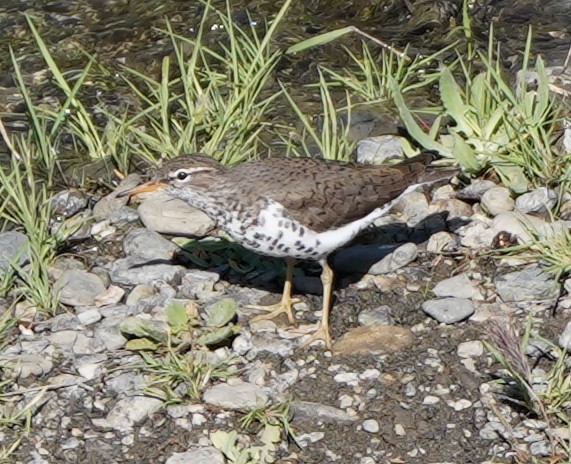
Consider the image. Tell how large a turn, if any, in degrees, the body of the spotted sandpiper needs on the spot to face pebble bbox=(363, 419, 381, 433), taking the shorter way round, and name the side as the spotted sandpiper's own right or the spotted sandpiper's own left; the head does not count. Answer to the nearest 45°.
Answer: approximately 90° to the spotted sandpiper's own left

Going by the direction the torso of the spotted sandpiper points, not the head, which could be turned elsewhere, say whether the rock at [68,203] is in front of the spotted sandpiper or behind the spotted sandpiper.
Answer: in front

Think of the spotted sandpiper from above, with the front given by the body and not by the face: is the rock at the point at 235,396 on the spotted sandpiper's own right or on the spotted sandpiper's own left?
on the spotted sandpiper's own left

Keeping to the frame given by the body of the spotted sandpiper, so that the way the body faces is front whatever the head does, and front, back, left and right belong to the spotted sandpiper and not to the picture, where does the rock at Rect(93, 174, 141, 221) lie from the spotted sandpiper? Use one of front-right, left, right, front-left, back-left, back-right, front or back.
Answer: front-right

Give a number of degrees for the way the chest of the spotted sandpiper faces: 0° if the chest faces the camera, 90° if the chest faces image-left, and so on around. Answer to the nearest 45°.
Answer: approximately 90°

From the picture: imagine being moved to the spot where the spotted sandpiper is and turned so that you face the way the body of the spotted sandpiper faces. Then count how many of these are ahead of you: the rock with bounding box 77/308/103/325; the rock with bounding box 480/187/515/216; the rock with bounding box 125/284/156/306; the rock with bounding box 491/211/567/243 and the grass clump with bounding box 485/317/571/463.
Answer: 2

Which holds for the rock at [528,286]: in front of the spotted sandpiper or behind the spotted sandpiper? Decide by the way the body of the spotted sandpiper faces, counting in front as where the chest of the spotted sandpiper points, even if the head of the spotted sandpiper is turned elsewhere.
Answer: behind

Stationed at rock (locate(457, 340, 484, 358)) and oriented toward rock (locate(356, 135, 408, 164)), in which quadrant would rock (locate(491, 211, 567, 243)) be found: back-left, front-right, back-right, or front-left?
front-right

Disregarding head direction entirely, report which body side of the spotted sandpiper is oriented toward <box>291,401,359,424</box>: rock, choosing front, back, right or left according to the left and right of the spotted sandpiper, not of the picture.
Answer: left

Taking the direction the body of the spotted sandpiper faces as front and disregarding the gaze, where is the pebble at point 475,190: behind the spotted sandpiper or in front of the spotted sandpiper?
behind

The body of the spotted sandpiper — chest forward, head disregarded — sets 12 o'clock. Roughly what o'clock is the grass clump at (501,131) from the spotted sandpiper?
The grass clump is roughly at 5 o'clock from the spotted sandpiper.

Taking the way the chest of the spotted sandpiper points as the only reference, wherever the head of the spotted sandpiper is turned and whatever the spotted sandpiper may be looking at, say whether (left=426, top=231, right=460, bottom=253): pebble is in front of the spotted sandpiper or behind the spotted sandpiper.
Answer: behind

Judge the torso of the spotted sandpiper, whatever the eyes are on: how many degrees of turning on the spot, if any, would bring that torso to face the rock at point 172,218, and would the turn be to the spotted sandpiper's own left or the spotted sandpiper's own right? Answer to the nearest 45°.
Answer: approximately 45° to the spotted sandpiper's own right

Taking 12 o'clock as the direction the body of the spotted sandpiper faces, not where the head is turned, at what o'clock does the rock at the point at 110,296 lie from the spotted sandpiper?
The rock is roughly at 12 o'clock from the spotted sandpiper.

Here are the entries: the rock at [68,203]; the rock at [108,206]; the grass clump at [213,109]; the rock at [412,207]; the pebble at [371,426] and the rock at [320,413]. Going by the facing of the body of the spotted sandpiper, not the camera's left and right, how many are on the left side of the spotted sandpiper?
2

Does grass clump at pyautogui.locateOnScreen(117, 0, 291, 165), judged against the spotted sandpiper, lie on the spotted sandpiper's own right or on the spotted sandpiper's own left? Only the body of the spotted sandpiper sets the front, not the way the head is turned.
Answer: on the spotted sandpiper's own right

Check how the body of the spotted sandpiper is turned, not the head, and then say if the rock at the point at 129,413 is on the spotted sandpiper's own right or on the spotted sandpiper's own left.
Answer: on the spotted sandpiper's own left
